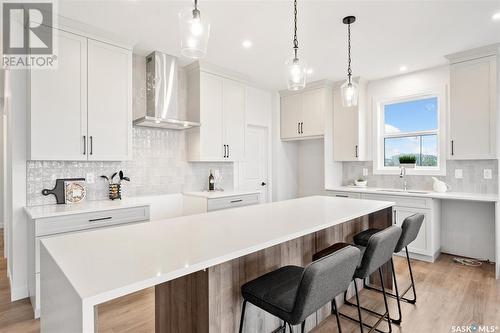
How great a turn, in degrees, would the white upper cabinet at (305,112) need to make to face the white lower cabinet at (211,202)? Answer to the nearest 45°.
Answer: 0° — it already faces it

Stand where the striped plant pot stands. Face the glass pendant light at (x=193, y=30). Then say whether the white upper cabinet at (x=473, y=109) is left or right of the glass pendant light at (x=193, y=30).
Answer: left

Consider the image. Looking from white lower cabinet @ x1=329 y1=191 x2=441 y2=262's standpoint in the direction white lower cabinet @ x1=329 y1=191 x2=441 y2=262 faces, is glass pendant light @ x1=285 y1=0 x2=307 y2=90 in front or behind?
in front

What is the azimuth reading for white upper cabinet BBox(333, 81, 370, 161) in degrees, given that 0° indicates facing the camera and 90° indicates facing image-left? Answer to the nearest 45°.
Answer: approximately 45°

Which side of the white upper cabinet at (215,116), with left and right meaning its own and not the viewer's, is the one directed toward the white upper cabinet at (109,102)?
right

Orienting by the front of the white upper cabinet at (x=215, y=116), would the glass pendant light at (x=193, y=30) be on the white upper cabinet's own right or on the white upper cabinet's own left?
on the white upper cabinet's own right

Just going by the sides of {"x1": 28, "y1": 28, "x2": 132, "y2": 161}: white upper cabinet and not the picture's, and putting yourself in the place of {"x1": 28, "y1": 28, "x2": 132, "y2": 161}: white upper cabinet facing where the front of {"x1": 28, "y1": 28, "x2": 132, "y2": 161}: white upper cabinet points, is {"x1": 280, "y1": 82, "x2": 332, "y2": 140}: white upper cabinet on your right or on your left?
on your left

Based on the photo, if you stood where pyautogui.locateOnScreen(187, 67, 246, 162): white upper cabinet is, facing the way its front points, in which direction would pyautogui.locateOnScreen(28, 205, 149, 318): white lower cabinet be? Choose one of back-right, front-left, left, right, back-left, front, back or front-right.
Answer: right

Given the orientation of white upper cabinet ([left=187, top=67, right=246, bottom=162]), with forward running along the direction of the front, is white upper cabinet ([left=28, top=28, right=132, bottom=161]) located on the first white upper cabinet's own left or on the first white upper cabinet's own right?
on the first white upper cabinet's own right
